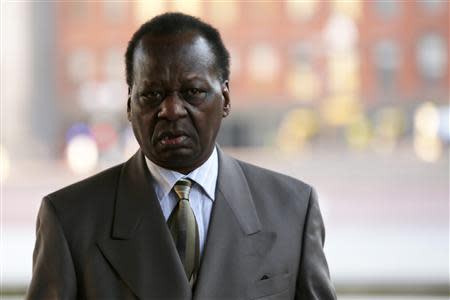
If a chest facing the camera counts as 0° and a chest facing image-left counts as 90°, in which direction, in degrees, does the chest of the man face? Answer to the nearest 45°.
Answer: approximately 0°
